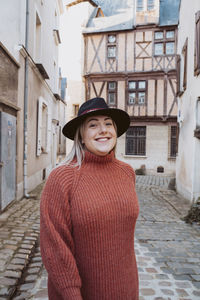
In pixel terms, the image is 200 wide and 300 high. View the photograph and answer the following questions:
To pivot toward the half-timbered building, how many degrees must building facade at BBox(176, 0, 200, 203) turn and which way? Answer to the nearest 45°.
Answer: approximately 90° to its right

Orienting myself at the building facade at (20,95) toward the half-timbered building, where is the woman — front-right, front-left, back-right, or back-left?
back-right

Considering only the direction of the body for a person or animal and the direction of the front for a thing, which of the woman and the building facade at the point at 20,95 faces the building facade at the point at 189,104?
the building facade at the point at 20,95

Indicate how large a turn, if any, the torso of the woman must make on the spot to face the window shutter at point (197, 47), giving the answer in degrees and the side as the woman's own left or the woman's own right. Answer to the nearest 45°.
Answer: approximately 90° to the woman's own left

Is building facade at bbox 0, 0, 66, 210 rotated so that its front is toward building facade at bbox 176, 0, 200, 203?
yes

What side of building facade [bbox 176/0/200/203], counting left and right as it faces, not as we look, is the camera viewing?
left

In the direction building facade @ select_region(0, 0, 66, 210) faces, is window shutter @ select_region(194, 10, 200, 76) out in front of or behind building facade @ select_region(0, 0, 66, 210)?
in front

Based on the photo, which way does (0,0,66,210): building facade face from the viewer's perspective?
to the viewer's right

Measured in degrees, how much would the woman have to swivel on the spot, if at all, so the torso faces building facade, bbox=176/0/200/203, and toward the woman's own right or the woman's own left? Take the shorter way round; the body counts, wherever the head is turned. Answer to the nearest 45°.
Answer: approximately 90° to the woman's own left

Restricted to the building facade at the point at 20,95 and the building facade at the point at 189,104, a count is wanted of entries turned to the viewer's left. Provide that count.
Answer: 1

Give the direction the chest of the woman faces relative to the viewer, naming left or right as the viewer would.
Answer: facing the viewer and to the right of the viewer
